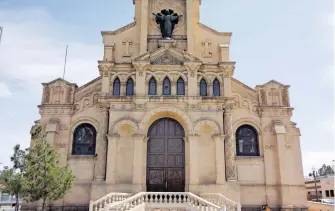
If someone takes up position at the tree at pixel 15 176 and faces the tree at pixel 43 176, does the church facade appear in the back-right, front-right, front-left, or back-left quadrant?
front-left

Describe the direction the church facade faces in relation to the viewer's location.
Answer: facing the viewer

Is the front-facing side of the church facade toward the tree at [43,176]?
no

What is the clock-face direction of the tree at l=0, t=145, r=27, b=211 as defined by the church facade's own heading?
The tree is roughly at 2 o'clock from the church facade.
